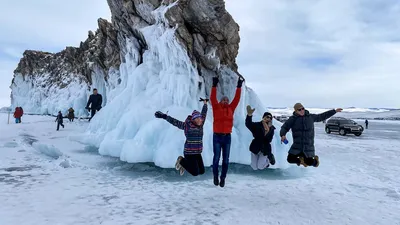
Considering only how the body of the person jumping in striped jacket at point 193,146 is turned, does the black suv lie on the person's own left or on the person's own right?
on the person's own left

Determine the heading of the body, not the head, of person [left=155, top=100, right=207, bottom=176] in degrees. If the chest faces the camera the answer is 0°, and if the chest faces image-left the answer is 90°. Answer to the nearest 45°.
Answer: approximately 315°

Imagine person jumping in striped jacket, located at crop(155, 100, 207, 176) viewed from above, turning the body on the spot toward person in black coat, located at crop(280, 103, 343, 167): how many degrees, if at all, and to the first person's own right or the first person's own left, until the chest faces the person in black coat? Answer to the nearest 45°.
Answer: approximately 45° to the first person's own left

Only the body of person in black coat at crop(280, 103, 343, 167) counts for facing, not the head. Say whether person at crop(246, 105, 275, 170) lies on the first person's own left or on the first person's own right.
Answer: on the first person's own right

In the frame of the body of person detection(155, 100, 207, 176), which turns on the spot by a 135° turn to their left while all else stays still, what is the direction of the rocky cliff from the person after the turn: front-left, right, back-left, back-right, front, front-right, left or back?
front

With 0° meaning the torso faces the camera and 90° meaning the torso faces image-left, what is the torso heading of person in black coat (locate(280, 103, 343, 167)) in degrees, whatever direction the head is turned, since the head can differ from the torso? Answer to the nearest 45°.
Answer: approximately 0°

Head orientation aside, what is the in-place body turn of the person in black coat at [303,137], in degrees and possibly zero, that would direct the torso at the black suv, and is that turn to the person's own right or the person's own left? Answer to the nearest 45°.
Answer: approximately 180°

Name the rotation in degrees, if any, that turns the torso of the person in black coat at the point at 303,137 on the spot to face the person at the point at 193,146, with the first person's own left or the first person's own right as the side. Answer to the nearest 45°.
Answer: approximately 90° to the first person's own right
